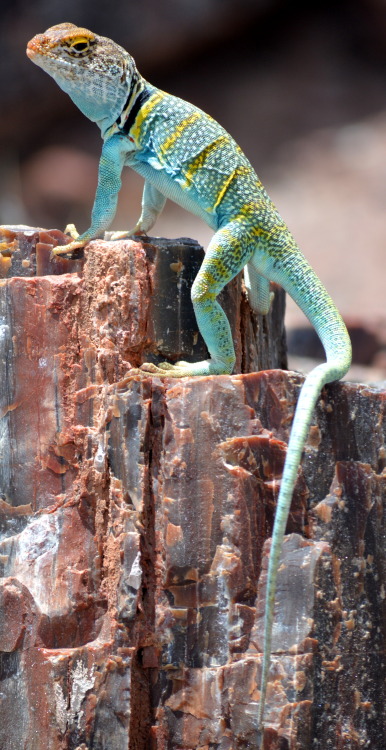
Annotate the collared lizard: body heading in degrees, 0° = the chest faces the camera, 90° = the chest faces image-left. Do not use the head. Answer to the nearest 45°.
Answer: approximately 90°
